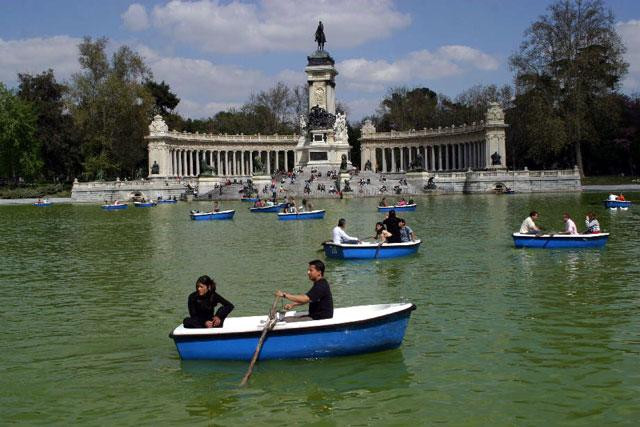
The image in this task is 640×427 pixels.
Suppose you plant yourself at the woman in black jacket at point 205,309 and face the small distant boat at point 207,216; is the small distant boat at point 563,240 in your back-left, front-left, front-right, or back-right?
front-right

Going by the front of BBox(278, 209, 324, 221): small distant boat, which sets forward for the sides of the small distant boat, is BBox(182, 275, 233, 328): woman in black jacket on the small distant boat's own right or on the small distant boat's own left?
on the small distant boat's own right

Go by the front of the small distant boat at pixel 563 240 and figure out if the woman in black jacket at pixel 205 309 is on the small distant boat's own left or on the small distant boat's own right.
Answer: on the small distant boat's own right

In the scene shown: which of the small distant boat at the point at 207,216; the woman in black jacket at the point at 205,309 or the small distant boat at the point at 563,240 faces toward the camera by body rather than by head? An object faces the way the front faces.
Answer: the woman in black jacket

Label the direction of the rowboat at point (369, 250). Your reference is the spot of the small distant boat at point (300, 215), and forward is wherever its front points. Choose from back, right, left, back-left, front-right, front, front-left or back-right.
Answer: right

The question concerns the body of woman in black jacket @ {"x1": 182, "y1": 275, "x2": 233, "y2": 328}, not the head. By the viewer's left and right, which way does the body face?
facing the viewer

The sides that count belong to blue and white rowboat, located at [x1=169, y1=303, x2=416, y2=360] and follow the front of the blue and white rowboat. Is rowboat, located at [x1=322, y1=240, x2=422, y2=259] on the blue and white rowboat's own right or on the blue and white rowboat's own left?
on the blue and white rowboat's own left

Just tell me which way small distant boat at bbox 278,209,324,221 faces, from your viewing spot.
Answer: facing to the right of the viewer

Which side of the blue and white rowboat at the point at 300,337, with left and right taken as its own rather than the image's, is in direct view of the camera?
right
